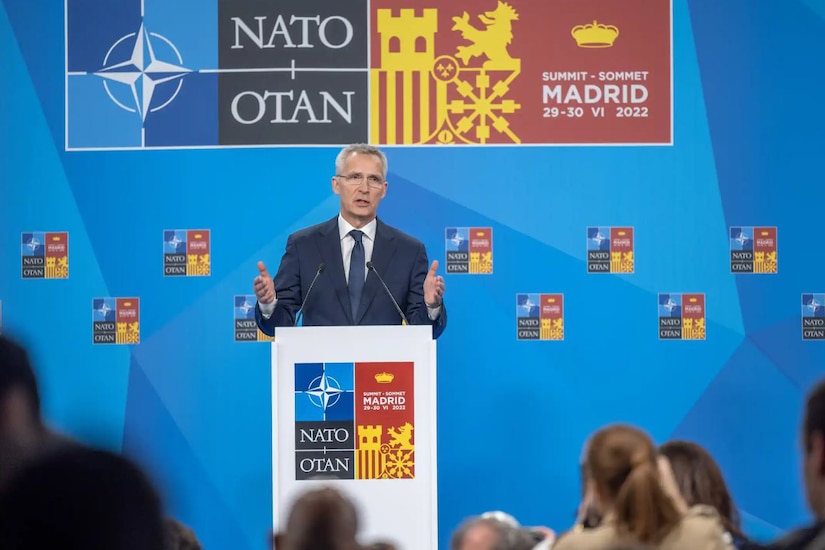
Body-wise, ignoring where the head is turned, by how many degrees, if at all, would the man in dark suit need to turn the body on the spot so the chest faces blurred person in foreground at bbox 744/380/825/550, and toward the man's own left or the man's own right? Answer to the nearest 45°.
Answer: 0° — they already face them

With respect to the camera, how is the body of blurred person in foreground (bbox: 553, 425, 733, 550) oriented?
away from the camera

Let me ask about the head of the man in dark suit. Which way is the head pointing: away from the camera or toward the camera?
toward the camera

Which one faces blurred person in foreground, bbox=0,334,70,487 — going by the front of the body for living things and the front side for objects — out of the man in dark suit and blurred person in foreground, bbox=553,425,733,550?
the man in dark suit

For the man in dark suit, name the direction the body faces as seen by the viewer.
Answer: toward the camera

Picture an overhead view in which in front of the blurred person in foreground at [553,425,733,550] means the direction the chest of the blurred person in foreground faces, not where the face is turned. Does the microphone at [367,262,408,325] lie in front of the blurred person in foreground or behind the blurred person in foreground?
in front

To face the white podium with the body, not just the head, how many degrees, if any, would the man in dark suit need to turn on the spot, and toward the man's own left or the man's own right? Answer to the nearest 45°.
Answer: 0° — they already face it

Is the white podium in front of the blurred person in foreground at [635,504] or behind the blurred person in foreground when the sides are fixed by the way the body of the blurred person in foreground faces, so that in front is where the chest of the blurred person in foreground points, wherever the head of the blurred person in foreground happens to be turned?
in front

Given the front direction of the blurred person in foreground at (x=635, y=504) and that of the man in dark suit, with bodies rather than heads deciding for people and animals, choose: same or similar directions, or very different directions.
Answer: very different directions

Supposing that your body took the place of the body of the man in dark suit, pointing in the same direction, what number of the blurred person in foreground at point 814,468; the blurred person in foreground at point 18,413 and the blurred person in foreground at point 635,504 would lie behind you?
0

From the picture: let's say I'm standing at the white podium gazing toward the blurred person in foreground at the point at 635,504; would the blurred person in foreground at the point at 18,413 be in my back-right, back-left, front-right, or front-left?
front-right

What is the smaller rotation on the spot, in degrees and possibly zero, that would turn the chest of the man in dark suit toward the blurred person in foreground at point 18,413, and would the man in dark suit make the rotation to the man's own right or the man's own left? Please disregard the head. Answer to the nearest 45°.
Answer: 0° — they already face them

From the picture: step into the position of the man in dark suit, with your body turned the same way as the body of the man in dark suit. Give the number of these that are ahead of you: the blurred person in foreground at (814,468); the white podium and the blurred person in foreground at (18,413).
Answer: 3

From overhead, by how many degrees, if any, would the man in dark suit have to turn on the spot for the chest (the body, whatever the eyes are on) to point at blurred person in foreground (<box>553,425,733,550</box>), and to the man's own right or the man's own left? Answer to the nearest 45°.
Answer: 0° — they already face them

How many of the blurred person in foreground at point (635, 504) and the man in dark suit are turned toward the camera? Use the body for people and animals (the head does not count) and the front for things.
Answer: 1

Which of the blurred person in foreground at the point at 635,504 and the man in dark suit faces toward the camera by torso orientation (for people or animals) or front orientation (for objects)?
the man in dark suit

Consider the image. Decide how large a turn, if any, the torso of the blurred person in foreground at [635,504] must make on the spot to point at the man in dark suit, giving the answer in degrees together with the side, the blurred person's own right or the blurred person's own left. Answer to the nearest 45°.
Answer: approximately 45° to the blurred person's own left
